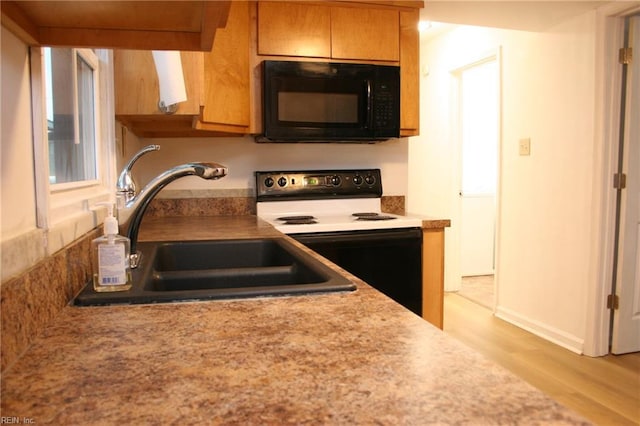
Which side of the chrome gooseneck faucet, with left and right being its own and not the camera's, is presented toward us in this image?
right

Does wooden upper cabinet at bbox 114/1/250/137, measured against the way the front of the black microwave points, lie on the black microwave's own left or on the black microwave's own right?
on the black microwave's own right

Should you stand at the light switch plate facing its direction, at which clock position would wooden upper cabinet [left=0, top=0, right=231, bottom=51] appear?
The wooden upper cabinet is roughly at 11 o'clock from the light switch plate.

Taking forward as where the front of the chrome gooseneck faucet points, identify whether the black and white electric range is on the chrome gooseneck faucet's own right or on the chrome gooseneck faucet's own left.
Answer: on the chrome gooseneck faucet's own left
